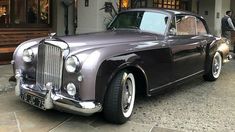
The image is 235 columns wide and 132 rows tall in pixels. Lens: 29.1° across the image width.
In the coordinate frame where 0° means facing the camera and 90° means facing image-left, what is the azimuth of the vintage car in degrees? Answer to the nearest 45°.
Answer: approximately 45°
